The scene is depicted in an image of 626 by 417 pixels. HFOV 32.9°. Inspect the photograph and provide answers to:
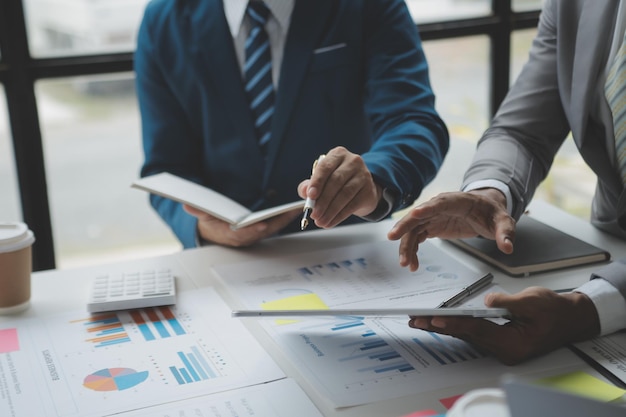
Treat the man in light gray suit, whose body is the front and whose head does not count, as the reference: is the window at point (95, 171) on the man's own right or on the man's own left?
on the man's own right

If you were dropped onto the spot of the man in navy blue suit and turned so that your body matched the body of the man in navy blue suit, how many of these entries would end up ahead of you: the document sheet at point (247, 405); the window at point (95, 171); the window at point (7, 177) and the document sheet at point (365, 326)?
2

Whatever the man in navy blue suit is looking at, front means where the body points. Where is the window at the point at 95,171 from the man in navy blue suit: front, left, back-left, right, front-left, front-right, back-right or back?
back-right

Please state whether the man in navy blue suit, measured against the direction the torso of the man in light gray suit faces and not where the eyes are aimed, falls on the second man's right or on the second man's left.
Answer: on the second man's right

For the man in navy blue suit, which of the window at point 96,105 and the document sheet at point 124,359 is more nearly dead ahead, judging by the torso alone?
the document sheet

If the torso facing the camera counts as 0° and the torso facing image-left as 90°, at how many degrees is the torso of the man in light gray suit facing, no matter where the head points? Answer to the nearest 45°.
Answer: approximately 45°

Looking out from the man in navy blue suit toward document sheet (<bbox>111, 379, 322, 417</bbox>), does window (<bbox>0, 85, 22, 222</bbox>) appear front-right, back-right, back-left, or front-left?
back-right

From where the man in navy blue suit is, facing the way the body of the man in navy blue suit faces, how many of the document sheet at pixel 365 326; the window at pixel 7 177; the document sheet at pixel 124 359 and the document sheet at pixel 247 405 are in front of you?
3

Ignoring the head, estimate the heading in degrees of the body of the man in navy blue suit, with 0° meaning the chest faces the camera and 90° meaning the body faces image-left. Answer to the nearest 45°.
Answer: approximately 0°

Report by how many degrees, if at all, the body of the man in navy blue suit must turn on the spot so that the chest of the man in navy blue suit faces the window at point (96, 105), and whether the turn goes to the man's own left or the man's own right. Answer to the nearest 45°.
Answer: approximately 135° to the man's own right
